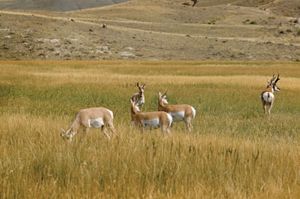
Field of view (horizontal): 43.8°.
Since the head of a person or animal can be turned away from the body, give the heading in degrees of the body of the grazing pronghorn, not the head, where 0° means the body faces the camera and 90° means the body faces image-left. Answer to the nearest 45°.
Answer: approximately 90°

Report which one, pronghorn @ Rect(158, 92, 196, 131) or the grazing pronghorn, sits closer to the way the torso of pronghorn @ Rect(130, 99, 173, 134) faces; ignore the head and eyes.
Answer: the grazing pronghorn

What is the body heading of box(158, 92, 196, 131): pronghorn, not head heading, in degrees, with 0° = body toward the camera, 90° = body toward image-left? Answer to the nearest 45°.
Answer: approximately 90°

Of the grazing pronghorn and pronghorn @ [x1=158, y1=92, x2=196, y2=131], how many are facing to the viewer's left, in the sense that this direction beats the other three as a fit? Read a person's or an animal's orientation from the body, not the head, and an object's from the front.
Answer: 2

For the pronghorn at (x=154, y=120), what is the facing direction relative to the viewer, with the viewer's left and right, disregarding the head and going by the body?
facing to the left of the viewer
